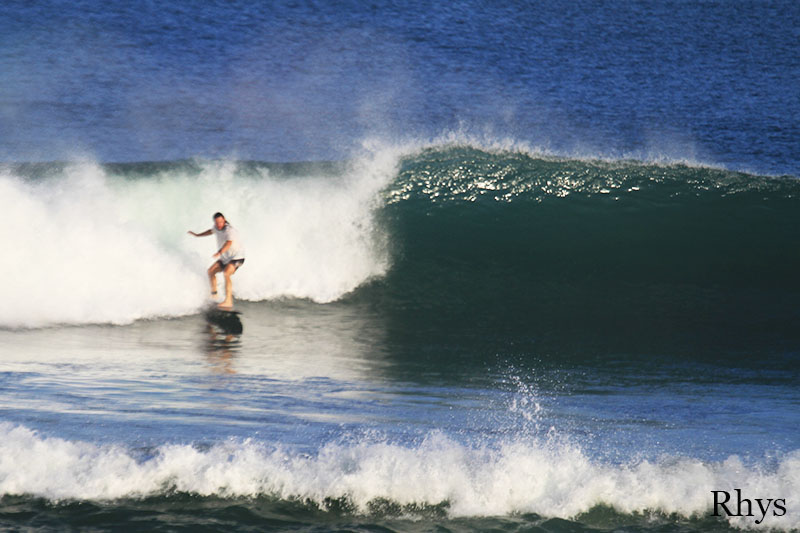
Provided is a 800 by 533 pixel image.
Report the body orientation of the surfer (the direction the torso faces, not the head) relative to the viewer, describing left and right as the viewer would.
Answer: facing the viewer and to the left of the viewer
